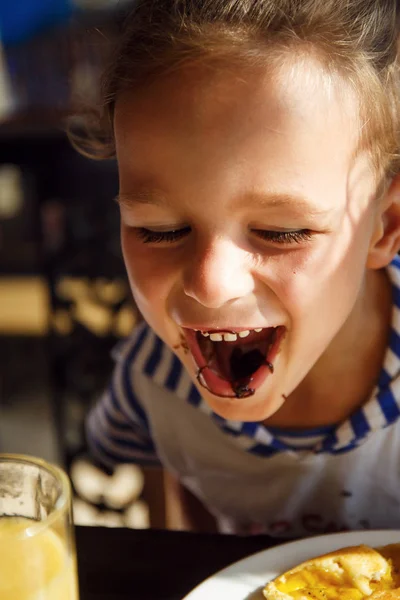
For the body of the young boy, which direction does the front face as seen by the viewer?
toward the camera
